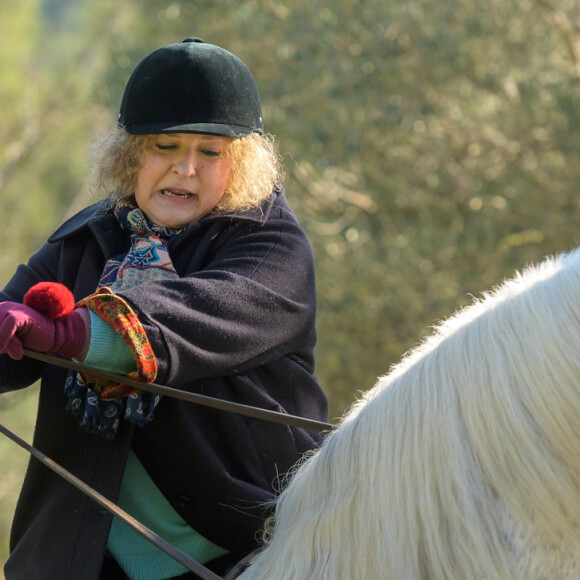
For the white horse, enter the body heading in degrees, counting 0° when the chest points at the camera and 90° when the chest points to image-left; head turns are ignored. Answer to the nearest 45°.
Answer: approximately 270°
